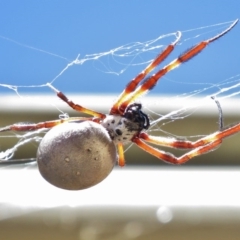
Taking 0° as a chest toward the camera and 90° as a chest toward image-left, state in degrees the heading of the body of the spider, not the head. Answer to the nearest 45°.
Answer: approximately 270°
